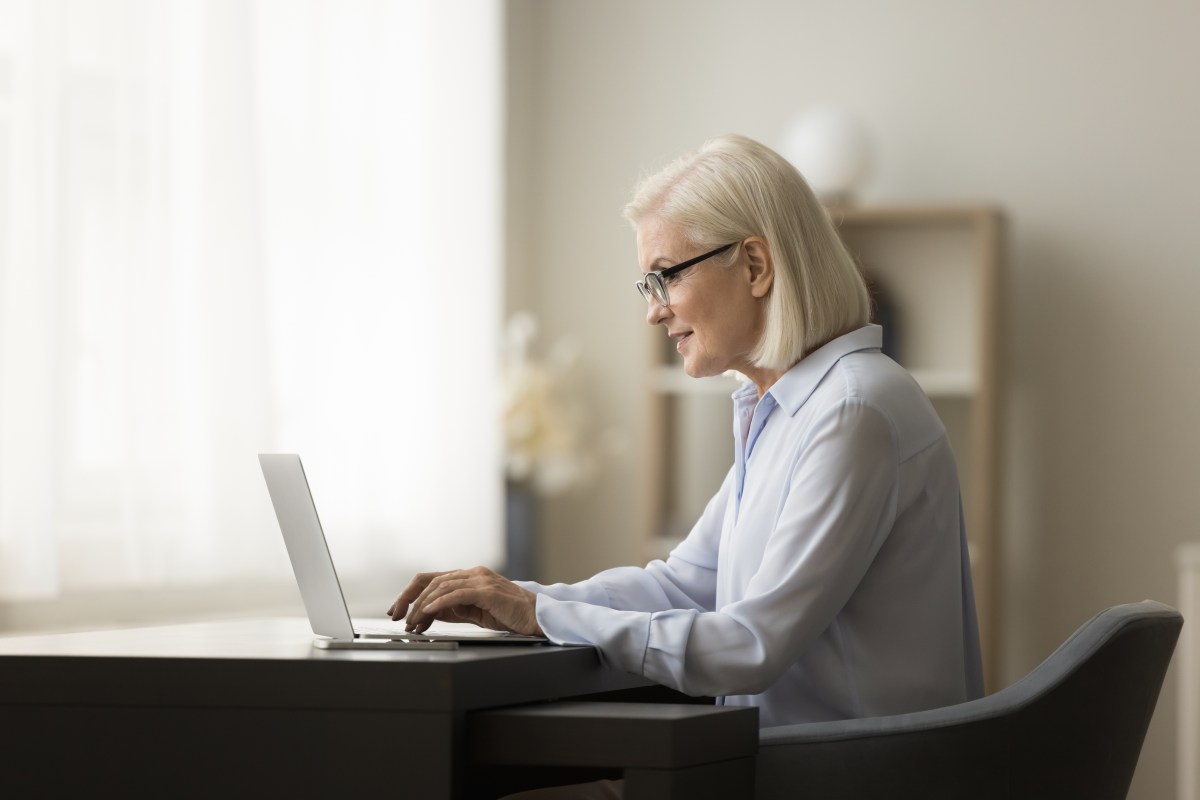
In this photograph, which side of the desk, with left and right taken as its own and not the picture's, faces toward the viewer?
right

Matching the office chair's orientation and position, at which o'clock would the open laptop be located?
The open laptop is roughly at 12 o'clock from the office chair.

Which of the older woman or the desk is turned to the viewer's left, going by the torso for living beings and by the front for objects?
the older woman

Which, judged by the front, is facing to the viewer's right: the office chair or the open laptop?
the open laptop

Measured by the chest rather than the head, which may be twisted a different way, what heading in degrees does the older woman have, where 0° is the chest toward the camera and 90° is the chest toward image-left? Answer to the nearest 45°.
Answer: approximately 90°

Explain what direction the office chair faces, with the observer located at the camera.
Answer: facing to the left of the viewer

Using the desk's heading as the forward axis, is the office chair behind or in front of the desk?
in front

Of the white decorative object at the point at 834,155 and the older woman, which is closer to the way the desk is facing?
the older woman

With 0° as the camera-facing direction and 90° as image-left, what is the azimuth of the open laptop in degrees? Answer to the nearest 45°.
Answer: approximately 270°

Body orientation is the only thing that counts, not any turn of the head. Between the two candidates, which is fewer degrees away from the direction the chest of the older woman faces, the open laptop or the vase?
the open laptop

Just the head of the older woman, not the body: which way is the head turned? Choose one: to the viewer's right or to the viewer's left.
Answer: to the viewer's left

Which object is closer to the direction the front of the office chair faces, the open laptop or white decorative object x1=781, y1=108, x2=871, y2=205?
the open laptop

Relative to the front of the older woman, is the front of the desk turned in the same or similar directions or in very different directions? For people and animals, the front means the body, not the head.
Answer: very different directions
